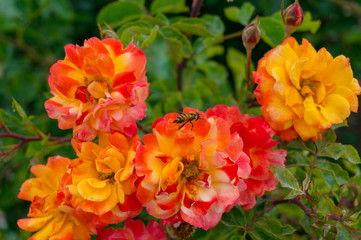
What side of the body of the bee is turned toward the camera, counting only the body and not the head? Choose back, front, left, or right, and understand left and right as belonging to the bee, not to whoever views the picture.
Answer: right
